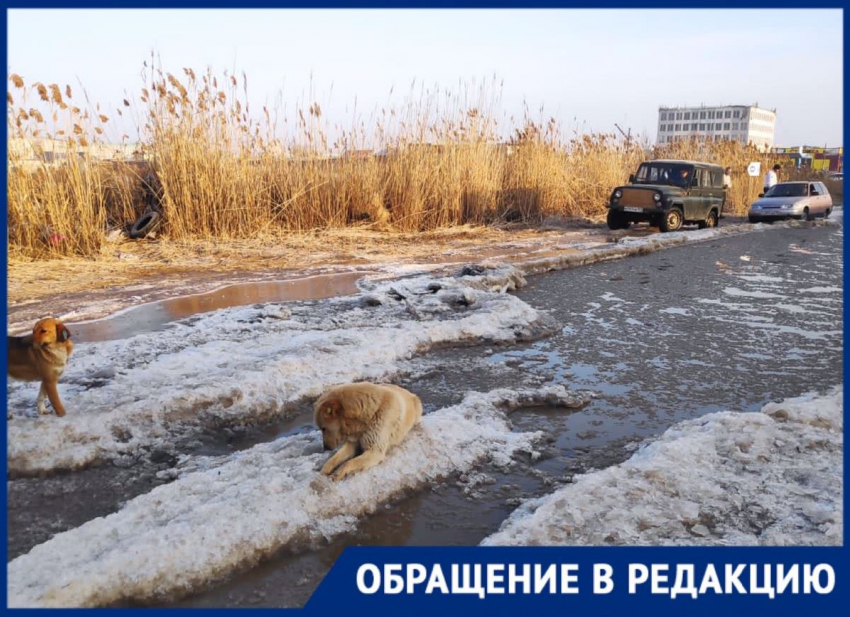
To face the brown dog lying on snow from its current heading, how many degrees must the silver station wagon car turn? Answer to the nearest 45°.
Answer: approximately 45° to its left

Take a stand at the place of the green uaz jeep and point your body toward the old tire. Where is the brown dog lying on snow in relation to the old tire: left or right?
left

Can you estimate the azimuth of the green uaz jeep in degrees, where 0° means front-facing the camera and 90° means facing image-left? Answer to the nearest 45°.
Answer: approximately 45°

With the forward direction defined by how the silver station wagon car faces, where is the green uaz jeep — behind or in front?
in front

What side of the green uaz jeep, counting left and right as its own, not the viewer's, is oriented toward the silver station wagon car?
back

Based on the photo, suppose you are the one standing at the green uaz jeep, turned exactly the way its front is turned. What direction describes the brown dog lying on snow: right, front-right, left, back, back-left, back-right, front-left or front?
front-left

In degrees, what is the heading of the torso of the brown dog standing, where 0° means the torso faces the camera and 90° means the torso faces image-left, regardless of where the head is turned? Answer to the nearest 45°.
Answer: approximately 270°
